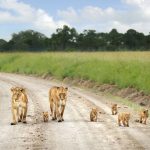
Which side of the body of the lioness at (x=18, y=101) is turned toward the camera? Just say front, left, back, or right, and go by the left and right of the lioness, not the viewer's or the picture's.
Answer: front

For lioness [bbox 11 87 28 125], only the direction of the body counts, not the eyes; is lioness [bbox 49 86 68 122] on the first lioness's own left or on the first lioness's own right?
on the first lioness's own left
